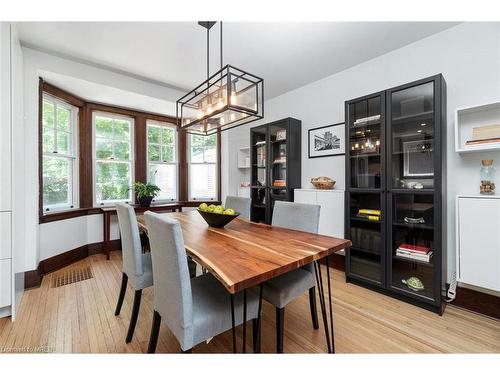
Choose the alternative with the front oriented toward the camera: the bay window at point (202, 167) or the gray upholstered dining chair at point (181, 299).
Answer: the bay window

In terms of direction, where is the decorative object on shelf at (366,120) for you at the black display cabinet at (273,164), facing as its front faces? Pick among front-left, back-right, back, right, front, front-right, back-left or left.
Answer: left

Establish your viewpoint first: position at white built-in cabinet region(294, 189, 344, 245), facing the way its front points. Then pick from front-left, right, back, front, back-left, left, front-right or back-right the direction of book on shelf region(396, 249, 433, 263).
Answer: left

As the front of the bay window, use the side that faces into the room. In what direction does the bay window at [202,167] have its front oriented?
toward the camera

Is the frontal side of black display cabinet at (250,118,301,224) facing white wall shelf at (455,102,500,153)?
no

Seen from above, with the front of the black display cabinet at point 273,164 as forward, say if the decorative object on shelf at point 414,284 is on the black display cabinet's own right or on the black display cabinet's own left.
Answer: on the black display cabinet's own left

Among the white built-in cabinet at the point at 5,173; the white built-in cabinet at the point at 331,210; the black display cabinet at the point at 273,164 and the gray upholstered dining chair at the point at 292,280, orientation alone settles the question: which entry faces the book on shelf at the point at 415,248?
the white built-in cabinet at the point at 5,173

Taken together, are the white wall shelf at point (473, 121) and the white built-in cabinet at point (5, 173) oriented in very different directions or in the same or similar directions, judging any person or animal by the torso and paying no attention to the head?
very different directions

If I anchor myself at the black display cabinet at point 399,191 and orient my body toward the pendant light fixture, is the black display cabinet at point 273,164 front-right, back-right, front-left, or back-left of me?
front-right

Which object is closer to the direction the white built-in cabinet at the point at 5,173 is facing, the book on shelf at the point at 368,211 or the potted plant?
the book on shelf

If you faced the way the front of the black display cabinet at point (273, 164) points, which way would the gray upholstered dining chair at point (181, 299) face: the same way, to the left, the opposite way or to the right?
the opposite way

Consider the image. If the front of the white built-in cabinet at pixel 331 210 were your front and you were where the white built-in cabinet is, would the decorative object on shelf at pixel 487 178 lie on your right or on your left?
on your left

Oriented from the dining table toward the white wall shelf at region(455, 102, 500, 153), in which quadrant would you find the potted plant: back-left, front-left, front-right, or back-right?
back-left

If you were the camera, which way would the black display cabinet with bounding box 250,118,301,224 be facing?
facing the viewer and to the left of the viewer

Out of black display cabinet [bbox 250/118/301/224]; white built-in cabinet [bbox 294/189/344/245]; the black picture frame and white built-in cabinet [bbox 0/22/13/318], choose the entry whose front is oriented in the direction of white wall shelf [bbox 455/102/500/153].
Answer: white built-in cabinet [bbox 0/22/13/318]

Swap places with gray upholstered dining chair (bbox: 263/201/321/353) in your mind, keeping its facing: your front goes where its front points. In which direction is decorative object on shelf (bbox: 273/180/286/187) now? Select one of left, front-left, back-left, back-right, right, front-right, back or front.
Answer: back-right

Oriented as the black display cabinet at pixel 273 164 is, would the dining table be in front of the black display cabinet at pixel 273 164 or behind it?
in front
